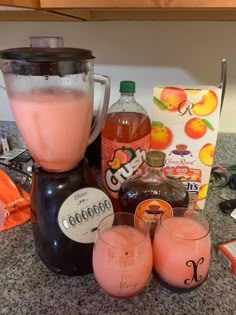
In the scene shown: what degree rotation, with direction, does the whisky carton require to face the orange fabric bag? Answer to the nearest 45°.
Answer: approximately 90° to its right

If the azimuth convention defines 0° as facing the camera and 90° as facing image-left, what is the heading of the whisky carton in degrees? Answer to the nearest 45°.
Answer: approximately 0°

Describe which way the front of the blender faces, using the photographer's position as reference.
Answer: facing the viewer and to the right of the viewer

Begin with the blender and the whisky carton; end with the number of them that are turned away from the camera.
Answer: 0
